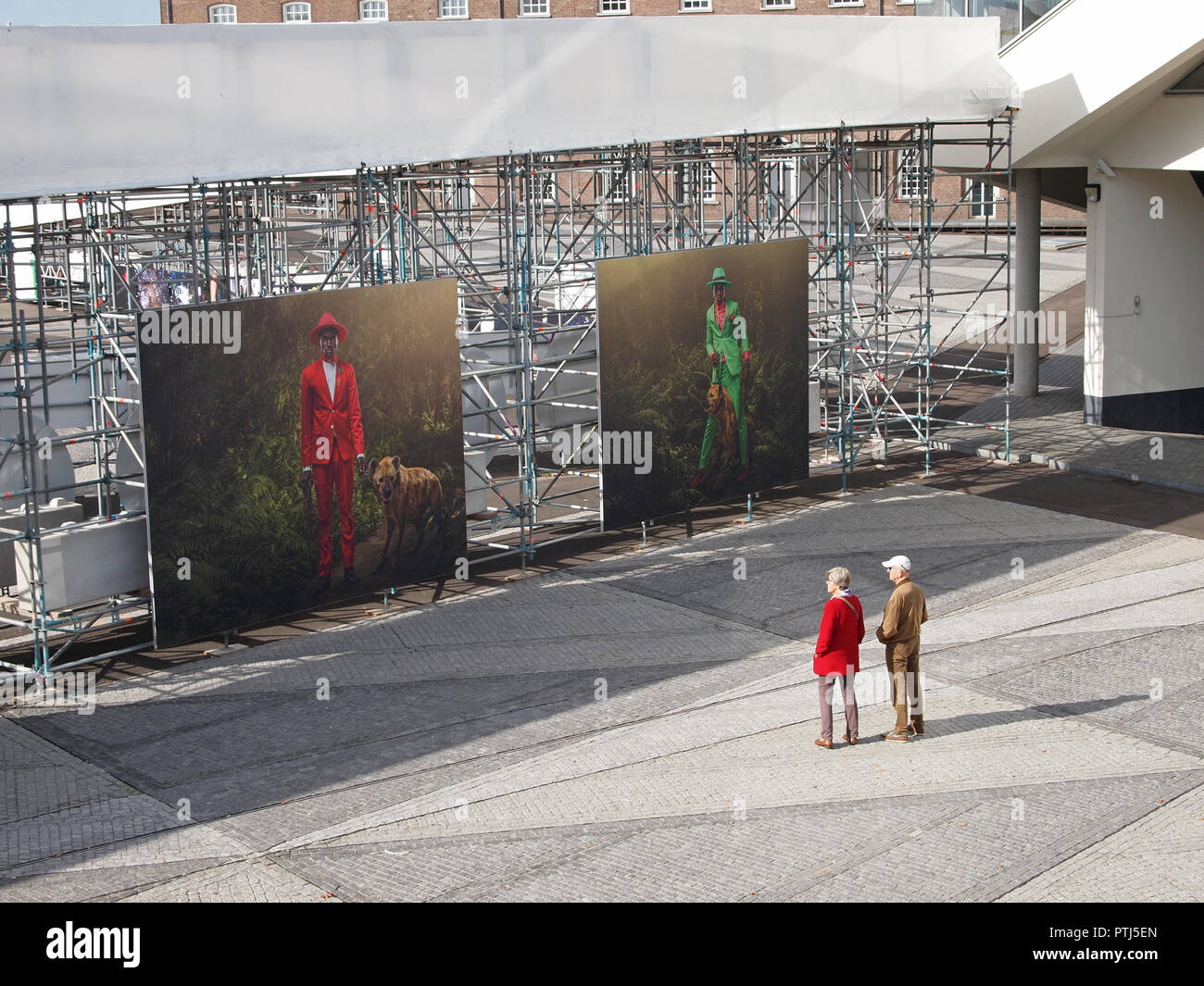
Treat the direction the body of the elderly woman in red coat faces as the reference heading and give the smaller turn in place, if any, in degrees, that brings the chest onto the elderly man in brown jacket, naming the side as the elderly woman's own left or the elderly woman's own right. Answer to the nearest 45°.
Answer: approximately 90° to the elderly woman's own right

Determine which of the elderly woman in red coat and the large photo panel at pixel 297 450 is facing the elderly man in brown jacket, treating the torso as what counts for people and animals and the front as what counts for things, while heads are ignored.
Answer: the large photo panel

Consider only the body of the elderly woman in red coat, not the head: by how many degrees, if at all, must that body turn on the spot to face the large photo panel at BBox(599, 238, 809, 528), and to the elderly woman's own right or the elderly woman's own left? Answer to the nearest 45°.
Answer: approximately 45° to the elderly woman's own right

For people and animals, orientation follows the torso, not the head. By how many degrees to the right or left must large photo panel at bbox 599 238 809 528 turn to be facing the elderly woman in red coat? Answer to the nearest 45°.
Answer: approximately 45° to its right

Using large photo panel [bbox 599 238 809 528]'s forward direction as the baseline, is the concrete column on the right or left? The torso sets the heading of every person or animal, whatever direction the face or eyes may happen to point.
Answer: on its left

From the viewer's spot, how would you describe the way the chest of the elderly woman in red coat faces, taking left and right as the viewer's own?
facing away from the viewer and to the left of the viewer

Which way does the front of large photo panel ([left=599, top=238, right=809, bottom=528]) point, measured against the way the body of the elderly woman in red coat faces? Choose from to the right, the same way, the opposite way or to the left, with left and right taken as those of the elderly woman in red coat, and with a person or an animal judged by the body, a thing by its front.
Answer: the opposite way

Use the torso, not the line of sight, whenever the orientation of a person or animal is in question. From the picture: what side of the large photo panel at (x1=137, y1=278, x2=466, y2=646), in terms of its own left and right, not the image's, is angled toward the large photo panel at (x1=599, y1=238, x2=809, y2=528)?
left

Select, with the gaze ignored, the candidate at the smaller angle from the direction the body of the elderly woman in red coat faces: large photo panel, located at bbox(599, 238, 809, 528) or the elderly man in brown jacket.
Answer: the large photo panel

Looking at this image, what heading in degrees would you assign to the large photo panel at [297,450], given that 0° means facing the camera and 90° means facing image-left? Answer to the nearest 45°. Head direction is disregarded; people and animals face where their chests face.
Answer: approximately 315°
